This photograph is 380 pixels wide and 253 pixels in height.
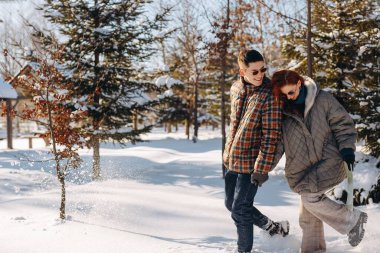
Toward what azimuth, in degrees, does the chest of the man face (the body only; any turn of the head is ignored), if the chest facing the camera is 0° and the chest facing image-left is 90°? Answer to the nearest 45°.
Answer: approximately 45°

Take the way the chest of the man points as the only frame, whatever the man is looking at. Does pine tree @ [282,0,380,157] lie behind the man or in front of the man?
behind

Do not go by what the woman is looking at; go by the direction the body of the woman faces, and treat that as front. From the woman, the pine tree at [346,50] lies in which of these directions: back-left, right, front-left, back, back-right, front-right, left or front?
back-right

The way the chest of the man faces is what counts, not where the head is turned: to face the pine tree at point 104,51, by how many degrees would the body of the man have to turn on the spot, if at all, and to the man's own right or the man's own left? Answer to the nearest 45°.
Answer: approximately 90° to the man's own right

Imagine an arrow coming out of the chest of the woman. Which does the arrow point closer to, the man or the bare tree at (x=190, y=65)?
the man

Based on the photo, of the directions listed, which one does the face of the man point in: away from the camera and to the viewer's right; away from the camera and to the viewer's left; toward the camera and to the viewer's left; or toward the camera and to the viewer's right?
toward the camera and to the viewer's right

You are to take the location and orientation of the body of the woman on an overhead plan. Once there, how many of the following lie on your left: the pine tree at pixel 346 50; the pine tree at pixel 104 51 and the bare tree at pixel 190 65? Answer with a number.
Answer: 0

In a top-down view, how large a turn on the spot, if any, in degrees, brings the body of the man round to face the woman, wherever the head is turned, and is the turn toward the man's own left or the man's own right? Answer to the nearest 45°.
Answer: approximately 135° to the man's own left

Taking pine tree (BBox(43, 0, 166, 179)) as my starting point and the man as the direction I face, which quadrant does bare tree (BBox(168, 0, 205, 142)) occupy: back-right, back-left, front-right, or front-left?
back-left

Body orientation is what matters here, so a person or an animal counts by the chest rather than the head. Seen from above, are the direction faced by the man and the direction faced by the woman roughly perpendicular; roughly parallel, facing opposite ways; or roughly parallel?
roughly parallel

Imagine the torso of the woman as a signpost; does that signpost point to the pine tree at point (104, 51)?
no

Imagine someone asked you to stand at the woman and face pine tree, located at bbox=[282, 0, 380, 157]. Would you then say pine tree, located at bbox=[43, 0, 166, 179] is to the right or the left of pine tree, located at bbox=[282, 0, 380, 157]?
left

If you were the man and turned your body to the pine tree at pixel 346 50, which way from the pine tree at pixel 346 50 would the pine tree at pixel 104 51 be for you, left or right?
left

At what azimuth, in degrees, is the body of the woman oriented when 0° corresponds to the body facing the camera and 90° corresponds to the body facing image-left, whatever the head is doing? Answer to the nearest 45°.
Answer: approximately 45°

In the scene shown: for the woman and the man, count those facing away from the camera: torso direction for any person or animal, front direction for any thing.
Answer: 0
